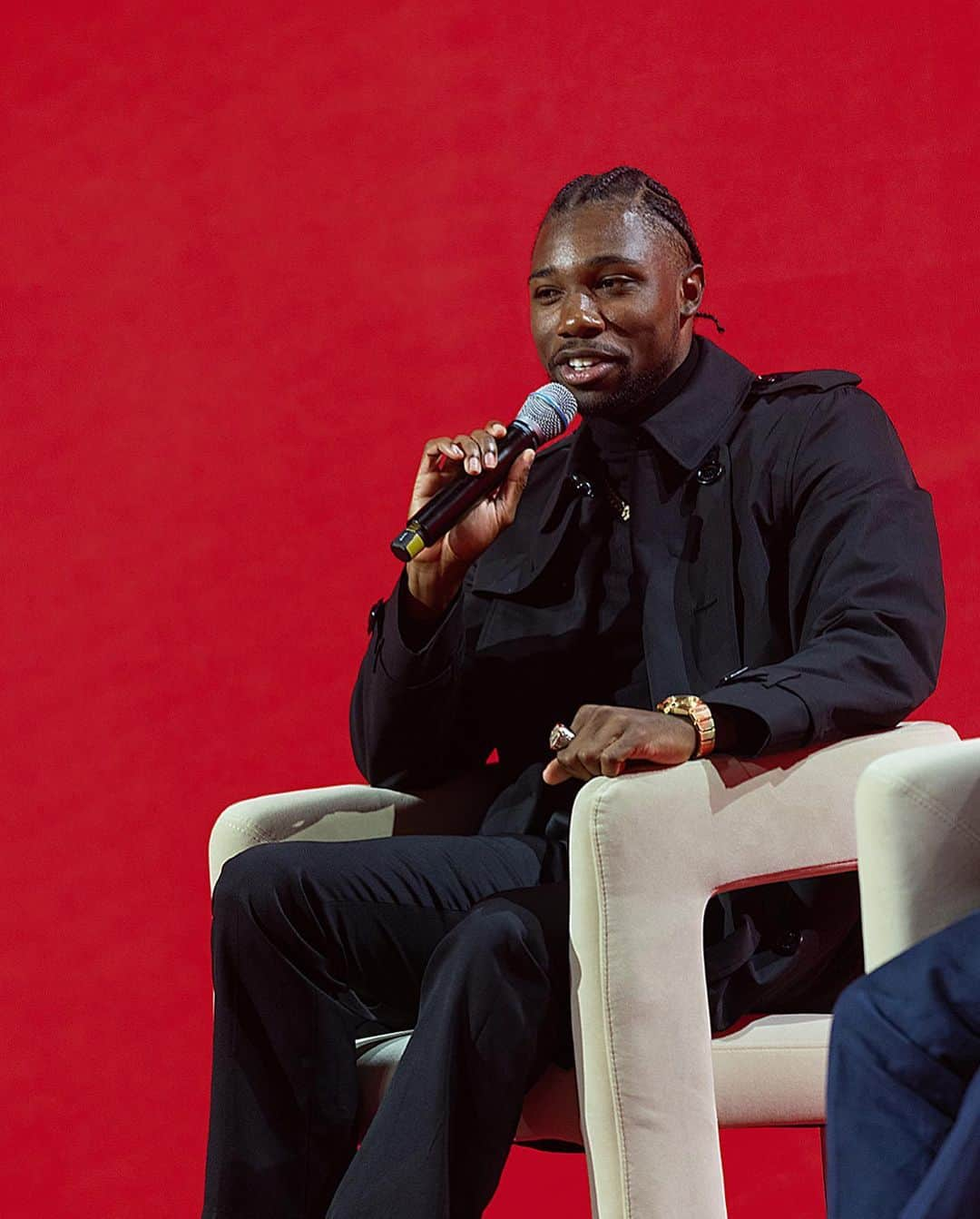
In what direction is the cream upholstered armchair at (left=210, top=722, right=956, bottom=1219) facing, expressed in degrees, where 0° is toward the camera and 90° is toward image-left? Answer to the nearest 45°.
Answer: approximately 45°

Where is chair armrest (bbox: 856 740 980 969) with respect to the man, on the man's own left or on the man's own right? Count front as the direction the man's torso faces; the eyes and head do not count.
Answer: on the man's own left

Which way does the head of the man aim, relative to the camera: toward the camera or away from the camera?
toward the camera
